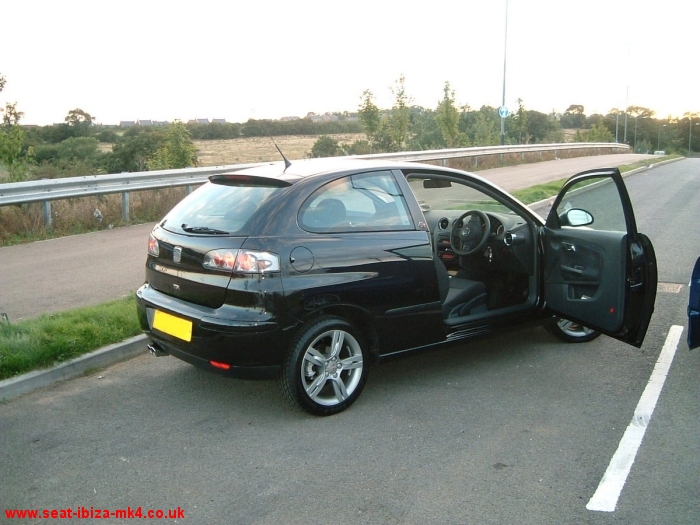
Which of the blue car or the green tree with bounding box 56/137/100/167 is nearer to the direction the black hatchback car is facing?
the blue car

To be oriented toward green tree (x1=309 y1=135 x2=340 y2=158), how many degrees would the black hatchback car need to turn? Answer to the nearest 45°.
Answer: approximately 45° to its left

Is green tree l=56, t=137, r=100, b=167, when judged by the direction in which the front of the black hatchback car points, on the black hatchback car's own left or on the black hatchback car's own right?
on the black hatchback car's own left

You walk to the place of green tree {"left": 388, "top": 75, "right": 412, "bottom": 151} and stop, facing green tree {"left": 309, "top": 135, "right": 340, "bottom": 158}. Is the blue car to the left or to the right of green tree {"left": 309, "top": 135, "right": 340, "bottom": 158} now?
left

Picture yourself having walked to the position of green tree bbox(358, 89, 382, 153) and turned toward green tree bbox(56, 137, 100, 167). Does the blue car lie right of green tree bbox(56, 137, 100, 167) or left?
left

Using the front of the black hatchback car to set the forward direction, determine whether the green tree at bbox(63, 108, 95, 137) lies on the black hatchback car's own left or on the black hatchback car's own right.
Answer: on the black hatchback car's own left

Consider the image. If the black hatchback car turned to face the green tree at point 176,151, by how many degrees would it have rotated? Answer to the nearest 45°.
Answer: approximately 45° to its left

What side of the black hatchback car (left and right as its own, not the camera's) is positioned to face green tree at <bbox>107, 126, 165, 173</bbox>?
left

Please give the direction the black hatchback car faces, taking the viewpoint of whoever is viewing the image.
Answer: facing away from the viewer and to the right of the viewer
